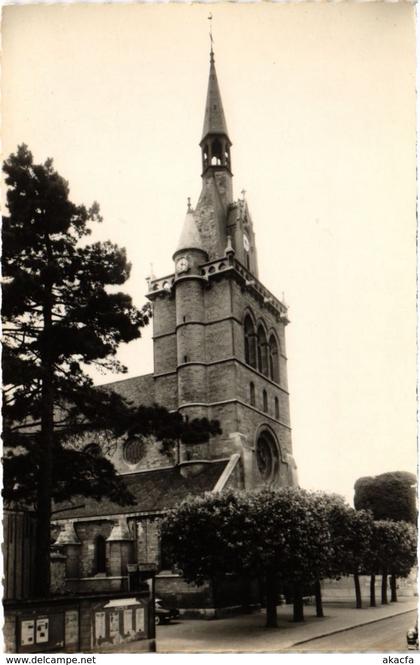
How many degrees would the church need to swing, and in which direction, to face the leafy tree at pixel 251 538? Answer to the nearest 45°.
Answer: approximately 45° to its right

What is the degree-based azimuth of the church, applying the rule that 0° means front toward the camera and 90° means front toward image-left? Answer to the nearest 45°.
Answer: approximately 315°

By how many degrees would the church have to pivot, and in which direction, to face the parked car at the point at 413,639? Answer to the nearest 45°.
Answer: approximately 45° to its right
